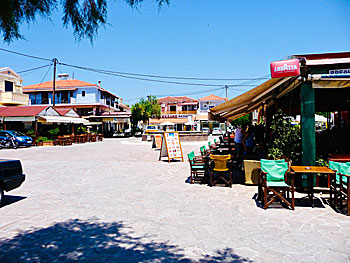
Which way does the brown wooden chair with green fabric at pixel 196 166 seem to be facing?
to the viewer's right

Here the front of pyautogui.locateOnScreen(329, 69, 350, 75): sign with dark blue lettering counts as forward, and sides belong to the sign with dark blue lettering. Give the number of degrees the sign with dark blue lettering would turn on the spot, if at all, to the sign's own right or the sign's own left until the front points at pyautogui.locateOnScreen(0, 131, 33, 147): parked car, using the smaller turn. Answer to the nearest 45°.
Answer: approximately 90° to the sign's own right

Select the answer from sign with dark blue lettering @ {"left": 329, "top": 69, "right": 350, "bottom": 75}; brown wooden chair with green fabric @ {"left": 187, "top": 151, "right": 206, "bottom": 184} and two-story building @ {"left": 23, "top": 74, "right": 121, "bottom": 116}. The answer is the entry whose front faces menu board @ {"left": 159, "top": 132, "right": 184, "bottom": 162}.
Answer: the two-story building

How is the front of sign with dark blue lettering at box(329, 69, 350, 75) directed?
toward the camera

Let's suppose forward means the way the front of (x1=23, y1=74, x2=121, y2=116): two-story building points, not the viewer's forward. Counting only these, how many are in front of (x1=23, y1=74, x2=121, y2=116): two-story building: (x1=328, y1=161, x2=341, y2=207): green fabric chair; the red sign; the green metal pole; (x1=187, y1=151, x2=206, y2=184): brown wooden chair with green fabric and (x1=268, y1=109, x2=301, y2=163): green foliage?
5

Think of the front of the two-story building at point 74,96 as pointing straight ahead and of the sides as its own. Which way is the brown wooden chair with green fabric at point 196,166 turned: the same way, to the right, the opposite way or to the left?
to the left

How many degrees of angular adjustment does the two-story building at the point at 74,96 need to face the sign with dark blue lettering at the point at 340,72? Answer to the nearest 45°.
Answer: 0° — it already faces it

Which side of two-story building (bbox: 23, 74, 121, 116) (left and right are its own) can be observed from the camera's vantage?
front
